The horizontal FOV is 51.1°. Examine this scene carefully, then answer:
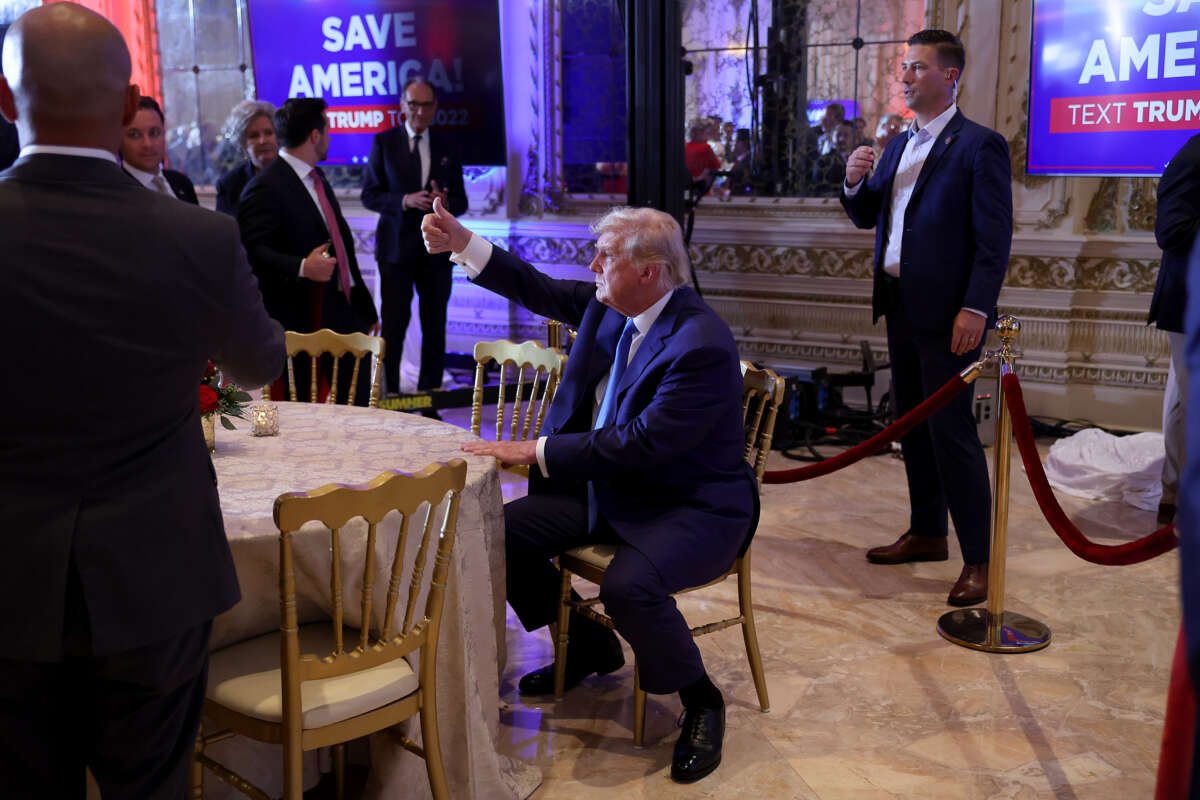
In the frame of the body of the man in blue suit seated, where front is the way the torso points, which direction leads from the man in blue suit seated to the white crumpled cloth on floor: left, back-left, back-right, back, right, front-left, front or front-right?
back

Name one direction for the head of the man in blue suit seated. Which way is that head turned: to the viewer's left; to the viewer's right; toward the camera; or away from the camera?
to the viewer's left

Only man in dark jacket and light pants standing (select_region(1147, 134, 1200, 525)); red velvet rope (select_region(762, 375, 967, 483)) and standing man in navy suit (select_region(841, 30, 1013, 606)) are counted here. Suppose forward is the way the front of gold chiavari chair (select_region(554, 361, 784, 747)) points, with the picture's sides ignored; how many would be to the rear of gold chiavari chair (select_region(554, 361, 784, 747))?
3

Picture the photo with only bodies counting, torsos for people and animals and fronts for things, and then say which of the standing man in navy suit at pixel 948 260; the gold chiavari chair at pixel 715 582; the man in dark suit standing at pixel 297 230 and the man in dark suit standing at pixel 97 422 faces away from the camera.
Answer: the man in dark suit standing at pixel 97 422

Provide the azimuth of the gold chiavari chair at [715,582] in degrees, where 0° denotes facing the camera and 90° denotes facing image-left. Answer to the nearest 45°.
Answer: approximately 45°

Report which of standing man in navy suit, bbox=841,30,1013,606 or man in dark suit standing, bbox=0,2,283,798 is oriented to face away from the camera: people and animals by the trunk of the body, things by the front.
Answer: the man in dark suit standing

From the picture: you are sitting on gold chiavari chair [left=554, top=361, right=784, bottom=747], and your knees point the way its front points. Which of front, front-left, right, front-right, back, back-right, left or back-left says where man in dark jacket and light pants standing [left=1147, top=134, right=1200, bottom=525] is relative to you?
back

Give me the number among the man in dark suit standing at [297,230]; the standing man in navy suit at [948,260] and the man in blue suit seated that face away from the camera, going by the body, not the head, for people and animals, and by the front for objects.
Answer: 0

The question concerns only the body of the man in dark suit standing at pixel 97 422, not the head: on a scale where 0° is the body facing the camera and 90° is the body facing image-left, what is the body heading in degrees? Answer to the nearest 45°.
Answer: approximately 180°

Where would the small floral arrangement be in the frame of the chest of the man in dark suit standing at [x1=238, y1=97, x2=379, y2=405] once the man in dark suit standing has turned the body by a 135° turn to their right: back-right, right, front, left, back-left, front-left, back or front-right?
left

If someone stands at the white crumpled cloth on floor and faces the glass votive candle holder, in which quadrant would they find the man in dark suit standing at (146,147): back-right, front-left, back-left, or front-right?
front-right

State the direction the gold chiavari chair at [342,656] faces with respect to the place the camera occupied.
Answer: facing away from the viewer and to the left of the viewer

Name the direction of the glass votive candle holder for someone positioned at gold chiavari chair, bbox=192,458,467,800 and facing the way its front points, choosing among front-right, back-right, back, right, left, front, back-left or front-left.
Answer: front-right

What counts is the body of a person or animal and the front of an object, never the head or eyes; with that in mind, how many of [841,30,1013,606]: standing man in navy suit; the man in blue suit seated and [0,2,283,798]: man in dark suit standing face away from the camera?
1

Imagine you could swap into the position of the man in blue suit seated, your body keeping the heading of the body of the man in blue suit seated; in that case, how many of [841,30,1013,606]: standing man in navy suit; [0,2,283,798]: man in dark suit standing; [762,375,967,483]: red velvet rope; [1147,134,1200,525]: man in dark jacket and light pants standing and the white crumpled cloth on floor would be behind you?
4

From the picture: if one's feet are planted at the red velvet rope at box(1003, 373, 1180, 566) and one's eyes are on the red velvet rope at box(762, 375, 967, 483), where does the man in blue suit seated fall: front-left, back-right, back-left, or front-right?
front-left
